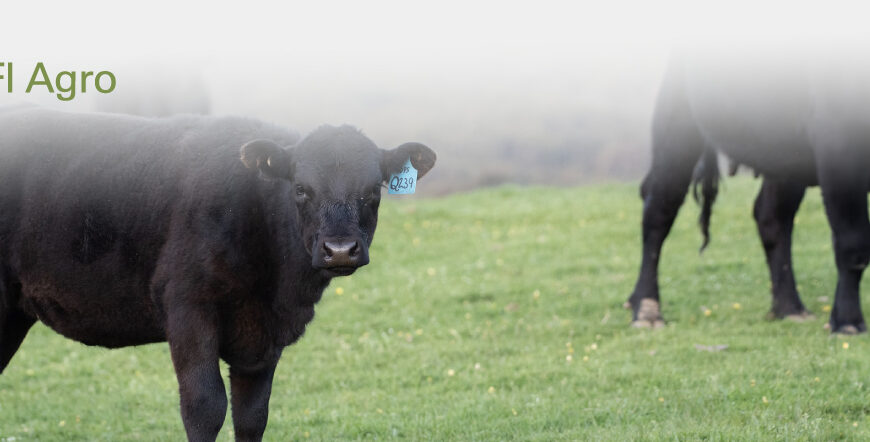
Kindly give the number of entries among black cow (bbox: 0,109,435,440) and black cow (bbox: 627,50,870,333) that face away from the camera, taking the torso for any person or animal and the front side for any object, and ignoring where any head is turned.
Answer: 0

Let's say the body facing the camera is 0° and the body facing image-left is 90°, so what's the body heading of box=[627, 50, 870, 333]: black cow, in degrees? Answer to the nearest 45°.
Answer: approximately 270°

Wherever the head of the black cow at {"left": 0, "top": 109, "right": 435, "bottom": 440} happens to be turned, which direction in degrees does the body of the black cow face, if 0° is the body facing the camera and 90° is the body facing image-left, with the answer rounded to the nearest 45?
approximately 315°

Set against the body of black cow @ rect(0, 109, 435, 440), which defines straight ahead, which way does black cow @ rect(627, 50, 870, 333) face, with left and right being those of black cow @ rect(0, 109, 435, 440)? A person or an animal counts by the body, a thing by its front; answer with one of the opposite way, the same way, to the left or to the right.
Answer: the same way

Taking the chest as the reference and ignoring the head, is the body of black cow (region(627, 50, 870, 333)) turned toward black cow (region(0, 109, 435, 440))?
no

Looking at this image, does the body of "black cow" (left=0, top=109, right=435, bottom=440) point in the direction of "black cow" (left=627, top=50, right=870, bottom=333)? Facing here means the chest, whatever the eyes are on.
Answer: no
